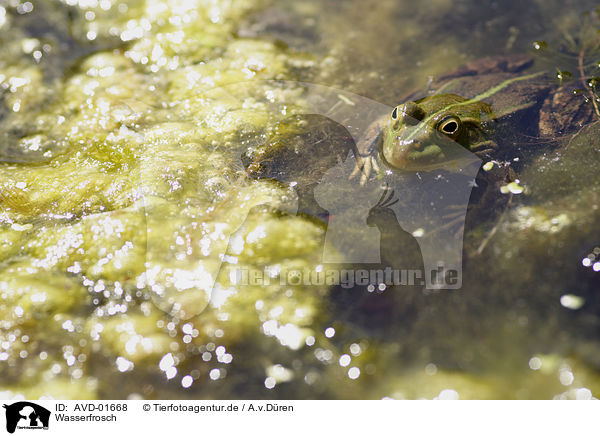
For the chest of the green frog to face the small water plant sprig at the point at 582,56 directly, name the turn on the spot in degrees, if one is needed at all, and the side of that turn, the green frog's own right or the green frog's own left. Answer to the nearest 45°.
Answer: approximately 180°

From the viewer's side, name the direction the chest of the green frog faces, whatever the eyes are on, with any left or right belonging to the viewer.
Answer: facing the viewer and to the left of the viewer
